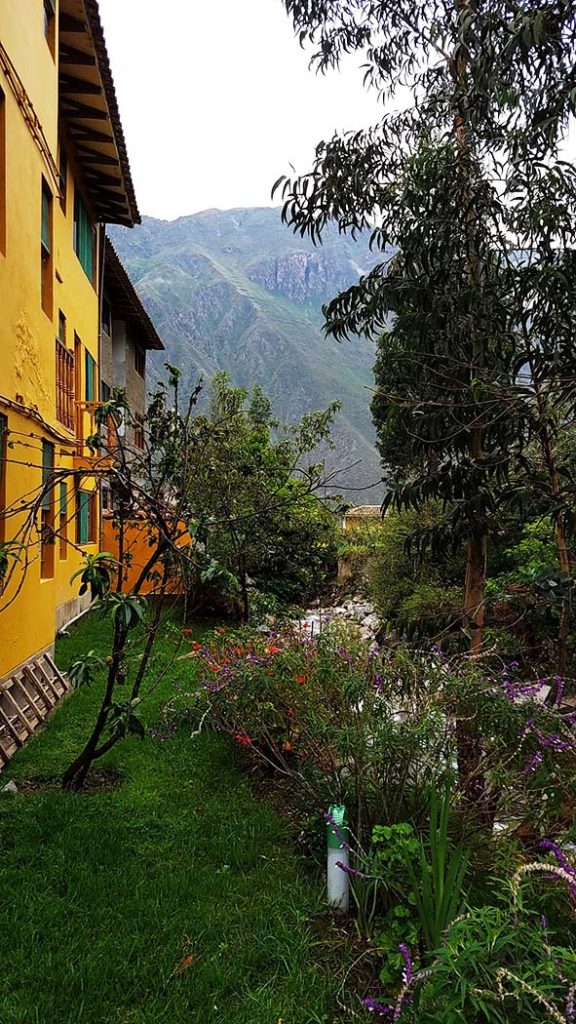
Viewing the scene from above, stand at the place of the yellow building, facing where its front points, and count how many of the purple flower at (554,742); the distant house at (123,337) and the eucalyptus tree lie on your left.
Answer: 1

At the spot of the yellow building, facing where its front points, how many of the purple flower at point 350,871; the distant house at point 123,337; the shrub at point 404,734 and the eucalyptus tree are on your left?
1

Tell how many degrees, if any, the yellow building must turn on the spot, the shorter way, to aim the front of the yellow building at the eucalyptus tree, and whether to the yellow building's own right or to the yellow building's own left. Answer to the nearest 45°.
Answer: approximately 45° to the yellow building's own right

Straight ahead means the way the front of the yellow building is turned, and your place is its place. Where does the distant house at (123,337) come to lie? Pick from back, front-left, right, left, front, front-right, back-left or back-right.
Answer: left

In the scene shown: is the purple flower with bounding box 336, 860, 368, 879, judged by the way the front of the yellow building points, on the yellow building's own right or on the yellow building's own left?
on the yellow building's own right

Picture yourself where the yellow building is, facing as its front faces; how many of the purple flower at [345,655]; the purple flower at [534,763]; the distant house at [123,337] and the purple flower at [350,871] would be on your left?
1

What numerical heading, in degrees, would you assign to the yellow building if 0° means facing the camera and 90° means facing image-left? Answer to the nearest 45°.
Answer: approximately 270°

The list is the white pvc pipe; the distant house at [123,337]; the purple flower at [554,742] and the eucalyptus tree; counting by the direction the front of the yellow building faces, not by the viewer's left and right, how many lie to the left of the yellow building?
1

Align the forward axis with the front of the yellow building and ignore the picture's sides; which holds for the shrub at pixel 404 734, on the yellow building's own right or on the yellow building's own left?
on the yellow building's own right

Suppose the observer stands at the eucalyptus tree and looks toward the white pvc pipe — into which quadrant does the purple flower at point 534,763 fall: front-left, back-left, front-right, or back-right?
front-left

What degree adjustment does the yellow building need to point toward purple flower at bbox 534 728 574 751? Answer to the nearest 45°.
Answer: approximately 45° to its right

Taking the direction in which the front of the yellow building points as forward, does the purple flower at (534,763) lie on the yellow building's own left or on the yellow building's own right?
on the yellow building's own right

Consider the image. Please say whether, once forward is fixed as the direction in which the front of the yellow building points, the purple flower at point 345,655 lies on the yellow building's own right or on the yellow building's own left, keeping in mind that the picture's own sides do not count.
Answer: on the yellow building's own right
